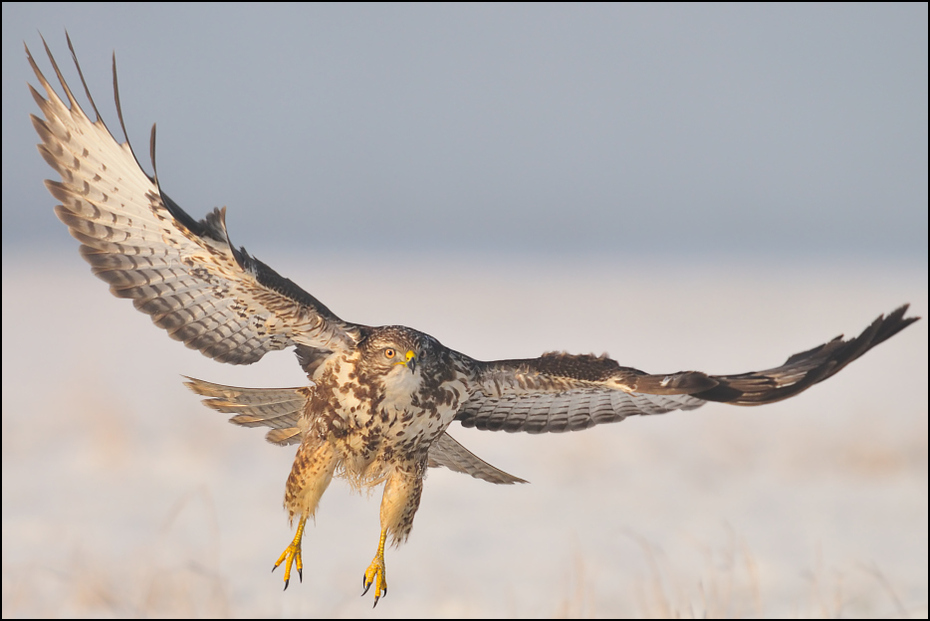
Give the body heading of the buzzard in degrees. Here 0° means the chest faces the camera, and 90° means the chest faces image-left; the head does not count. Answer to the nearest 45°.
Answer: approximately 0°
